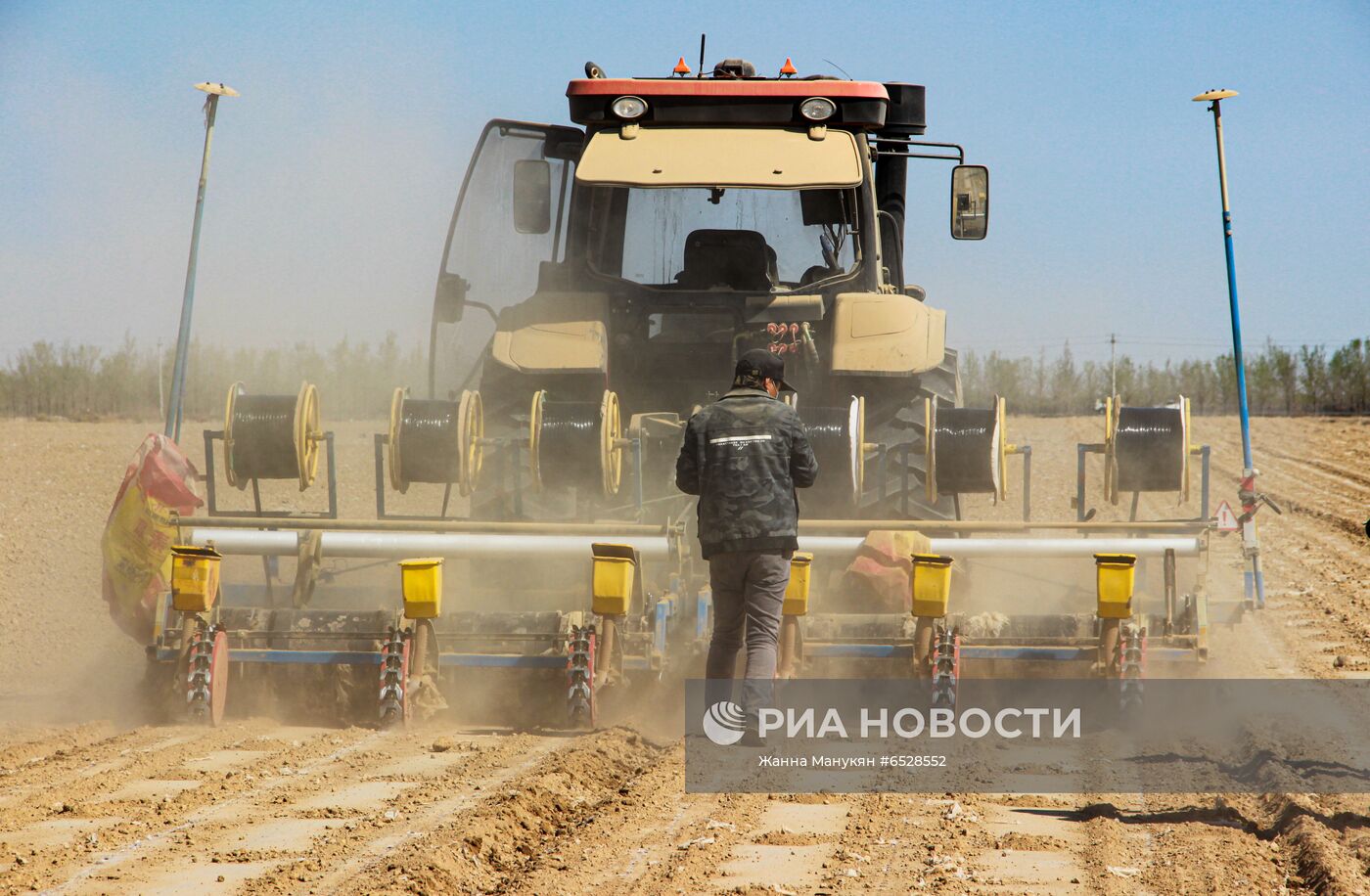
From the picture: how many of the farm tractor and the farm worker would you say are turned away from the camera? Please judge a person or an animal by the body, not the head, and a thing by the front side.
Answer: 2

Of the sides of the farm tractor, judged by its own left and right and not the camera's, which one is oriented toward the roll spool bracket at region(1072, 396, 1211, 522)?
right

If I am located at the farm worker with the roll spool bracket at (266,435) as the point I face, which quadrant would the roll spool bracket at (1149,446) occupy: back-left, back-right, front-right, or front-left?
back-right

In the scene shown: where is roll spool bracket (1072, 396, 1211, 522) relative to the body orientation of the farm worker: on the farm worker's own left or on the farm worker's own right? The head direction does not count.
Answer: on the farm worker's own right

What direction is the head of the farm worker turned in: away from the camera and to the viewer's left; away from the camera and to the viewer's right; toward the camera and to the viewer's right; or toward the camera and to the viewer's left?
away from the camera and to the viewer's right

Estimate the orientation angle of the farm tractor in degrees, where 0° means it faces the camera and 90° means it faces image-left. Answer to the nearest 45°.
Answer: approximately 180°

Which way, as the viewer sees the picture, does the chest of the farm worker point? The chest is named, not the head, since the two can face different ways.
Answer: away from the camera
